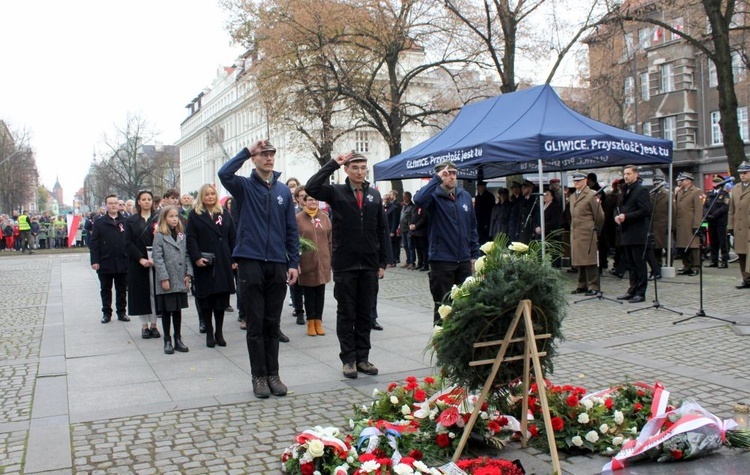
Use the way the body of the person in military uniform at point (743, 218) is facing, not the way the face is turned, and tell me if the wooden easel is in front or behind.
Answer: in front

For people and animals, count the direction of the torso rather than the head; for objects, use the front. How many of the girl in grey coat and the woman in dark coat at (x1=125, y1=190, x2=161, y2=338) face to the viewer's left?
0

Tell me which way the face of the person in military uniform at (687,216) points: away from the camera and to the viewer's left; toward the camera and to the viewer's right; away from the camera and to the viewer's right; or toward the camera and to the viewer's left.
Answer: toward the camera and to the viewer's left

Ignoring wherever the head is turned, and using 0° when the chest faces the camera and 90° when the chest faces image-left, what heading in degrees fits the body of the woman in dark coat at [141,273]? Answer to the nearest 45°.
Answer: approximately 315°
